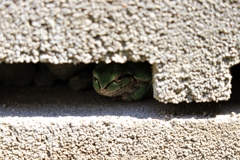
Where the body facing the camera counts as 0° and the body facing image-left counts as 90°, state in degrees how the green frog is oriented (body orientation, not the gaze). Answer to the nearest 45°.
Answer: approximately 45°
